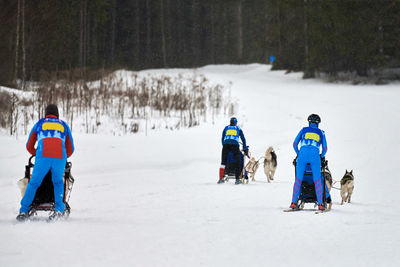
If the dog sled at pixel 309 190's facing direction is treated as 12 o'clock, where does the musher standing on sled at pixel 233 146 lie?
The musher standing on sled is roughly at 11 o'clock from the dog sled.

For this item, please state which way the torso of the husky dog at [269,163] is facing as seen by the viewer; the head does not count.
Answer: away from the camera

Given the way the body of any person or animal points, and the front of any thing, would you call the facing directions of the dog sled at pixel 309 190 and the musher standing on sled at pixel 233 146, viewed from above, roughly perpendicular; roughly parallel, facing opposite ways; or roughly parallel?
roughly parallel

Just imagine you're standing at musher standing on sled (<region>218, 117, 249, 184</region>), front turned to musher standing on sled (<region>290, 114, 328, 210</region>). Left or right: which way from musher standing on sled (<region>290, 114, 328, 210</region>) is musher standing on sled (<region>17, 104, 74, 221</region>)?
right

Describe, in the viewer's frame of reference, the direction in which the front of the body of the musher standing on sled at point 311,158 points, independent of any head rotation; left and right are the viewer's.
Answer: facing away from the viewer

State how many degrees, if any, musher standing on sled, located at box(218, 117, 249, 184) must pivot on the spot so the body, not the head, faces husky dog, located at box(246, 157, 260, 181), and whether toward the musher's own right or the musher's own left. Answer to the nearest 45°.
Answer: approximately 45° to the musher's own right

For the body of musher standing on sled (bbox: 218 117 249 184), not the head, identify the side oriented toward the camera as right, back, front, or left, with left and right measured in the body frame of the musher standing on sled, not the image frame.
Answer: back

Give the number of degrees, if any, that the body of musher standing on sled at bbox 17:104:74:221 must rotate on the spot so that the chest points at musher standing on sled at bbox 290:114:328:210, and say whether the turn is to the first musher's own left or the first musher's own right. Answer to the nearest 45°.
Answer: approximately 90° to the first musher's own right

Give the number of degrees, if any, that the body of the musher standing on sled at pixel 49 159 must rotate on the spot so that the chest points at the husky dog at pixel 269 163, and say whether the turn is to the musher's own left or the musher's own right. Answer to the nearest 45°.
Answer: approximately 45° to the musher's own right

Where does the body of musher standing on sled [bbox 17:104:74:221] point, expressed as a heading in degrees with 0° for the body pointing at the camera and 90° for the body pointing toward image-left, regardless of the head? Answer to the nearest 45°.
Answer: approximately 180°

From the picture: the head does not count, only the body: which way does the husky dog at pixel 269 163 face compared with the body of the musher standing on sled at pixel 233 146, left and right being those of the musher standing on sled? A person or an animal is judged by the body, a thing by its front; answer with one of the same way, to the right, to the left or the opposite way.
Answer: the same way

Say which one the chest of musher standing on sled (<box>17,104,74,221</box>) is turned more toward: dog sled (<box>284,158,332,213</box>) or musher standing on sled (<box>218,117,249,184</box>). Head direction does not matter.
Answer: the musher standing on sled

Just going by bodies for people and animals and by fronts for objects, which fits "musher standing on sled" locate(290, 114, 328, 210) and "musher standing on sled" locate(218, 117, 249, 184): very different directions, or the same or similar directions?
same or similar directions

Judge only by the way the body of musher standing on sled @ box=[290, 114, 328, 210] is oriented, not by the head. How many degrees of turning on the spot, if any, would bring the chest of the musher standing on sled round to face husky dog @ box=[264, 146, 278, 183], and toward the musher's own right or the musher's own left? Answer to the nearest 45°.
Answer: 0° — they already face it

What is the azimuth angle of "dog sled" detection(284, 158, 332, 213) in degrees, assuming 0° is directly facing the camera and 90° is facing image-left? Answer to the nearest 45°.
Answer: approximately 180°

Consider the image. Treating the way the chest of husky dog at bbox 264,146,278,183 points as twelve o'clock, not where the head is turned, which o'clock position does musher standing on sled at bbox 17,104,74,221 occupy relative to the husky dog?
The musher standing on sled is roughly at 7 o'clock from the husky dog.

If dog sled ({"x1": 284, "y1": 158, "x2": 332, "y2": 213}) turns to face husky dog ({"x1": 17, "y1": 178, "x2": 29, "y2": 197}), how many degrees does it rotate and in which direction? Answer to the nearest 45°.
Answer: approximately 135° to its left
